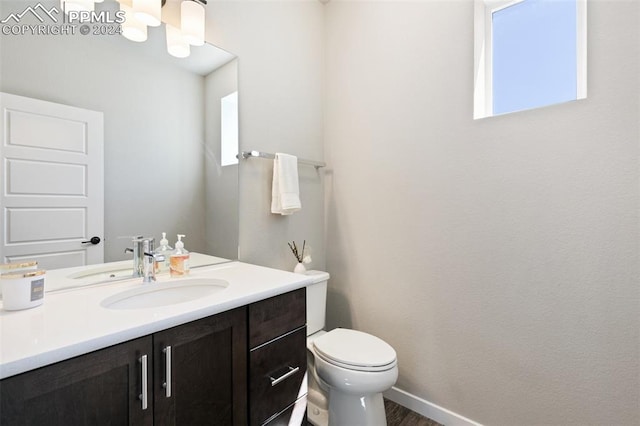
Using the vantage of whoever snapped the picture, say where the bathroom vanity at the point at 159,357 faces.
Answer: facing the viewer and to the right of the viewer

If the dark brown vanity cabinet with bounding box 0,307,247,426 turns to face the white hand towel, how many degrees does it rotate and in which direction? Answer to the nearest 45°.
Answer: approximately 90° to its left

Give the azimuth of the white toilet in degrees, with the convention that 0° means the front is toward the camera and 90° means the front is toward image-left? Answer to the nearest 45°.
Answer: approximately 315°

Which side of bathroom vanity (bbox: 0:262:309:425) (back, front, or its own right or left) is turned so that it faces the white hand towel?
left

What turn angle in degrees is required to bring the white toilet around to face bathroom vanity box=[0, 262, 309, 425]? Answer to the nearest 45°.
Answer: approximately 90° to its right

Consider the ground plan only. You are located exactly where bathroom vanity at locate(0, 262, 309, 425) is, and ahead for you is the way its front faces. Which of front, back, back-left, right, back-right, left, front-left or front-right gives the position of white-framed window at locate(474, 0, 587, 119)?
front-left

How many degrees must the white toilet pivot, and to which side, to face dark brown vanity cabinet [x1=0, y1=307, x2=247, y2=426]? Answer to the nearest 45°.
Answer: approximately 90° to its right

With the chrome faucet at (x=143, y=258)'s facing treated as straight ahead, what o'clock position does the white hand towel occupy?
The white hand towel is roughly at 10 o'clock from the chrome faucet.

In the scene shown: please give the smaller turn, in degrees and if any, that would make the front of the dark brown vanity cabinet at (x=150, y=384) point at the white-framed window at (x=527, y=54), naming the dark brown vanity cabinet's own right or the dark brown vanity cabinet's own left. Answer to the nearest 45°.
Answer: approximately 45° to the dark brown vanity cabinet's own left

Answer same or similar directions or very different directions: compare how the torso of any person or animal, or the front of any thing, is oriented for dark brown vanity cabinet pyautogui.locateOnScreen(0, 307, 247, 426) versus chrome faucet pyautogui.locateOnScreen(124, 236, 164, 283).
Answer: same or similar directions
